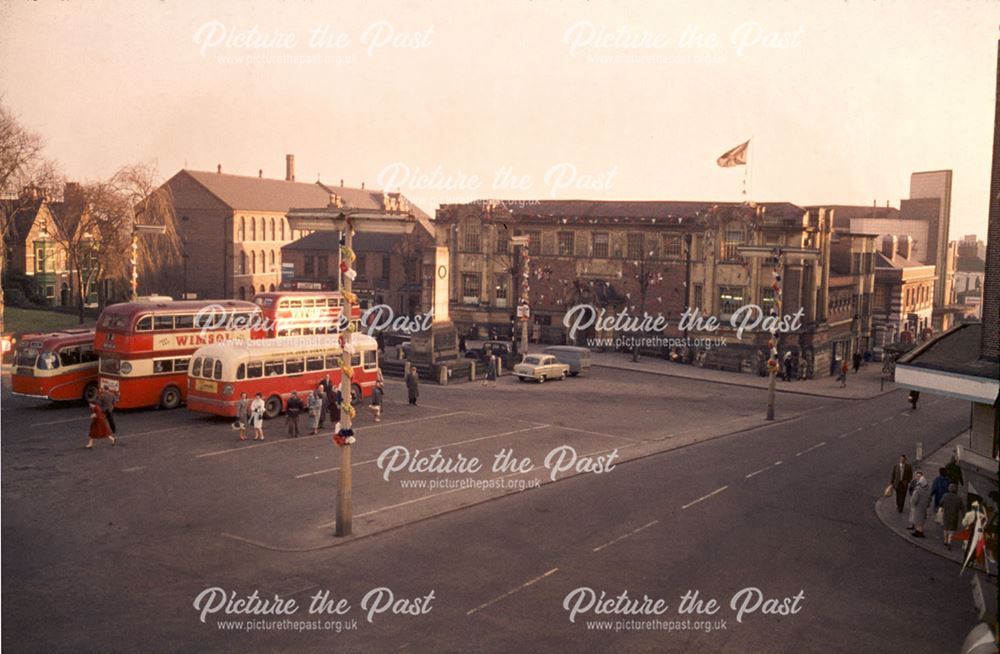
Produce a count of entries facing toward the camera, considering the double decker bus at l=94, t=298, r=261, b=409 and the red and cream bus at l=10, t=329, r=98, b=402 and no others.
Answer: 0

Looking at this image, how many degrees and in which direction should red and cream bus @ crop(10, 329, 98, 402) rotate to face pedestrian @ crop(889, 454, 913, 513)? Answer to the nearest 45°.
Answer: approximately 90° to its right

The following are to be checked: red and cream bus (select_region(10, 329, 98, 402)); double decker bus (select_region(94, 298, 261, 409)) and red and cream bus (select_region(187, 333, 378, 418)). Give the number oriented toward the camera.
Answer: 0

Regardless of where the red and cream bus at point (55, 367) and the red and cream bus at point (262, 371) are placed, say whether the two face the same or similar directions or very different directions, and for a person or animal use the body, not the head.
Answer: same or similar directions

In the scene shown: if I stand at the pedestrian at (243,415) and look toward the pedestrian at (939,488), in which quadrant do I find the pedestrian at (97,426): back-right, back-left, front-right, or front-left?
back-right

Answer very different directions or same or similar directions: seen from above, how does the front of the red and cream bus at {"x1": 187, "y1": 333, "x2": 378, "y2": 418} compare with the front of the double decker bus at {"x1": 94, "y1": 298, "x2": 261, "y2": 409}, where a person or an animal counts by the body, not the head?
same or similar directions
